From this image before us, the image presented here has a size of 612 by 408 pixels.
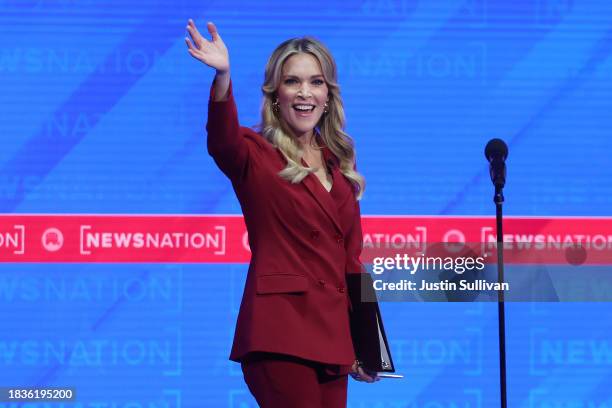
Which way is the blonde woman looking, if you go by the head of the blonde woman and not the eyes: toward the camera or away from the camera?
toward the camera

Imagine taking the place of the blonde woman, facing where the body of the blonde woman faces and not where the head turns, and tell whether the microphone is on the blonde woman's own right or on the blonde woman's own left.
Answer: on the blonde woman's own left

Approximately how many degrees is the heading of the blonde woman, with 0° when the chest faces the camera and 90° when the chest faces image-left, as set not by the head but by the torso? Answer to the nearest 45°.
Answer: approximately 315°
